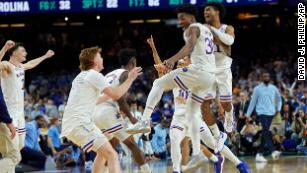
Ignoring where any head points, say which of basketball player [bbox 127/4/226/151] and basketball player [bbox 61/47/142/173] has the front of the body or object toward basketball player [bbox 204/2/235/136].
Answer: basketball player [bbox 61/47/142/173]

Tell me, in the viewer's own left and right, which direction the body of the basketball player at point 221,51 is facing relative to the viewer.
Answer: facing the viewer and to the left of the viewer

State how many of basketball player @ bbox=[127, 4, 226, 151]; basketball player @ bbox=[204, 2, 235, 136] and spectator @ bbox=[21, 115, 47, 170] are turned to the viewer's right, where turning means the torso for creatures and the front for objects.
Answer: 1

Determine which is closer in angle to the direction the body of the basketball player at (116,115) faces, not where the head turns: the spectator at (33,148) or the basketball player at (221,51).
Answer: the basketball player

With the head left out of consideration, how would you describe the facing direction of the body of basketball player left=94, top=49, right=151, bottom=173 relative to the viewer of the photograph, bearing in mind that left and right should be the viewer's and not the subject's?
facing away from the viewer and to the right of the viewer

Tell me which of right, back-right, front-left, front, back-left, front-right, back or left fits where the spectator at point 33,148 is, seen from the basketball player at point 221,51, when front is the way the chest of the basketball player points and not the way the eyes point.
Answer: right

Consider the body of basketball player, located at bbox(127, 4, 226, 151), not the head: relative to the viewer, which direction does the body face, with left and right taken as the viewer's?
facing to the left of the viewer

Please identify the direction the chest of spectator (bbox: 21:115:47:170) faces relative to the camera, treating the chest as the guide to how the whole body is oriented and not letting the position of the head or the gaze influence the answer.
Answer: to the viewer's right
